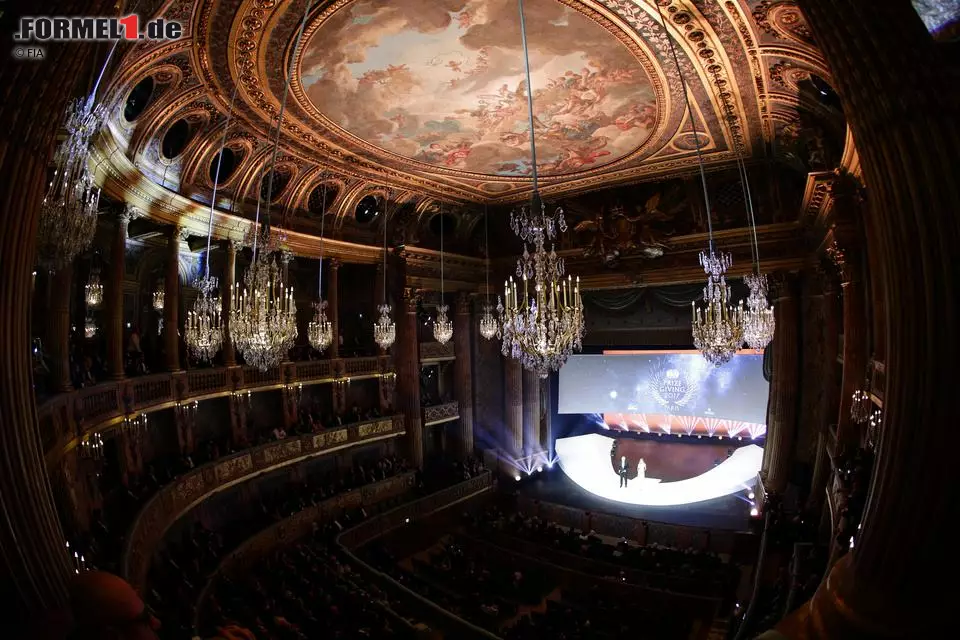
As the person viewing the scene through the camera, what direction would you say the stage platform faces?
facing the viewer and to the left of the viewer

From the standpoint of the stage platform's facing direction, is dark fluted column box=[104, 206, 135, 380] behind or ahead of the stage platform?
ahead

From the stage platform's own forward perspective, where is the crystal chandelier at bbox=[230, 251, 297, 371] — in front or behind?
in front

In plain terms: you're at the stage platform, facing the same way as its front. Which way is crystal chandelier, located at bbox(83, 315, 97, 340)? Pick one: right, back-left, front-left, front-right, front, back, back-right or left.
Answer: front

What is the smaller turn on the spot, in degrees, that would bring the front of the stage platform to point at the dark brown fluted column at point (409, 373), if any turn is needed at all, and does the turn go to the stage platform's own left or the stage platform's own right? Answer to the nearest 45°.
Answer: approximately 45° to the stage platform's own right

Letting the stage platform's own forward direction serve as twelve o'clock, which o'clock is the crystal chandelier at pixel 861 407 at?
The crystal chandelier is roughly at 10 o'clock from the stage platform.

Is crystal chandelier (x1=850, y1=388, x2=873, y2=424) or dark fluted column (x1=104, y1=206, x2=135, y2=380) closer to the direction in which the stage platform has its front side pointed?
the dark fluted column

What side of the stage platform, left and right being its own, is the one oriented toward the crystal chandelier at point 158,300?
front

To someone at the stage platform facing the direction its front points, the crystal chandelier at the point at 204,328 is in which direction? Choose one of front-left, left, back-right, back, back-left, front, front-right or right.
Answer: front

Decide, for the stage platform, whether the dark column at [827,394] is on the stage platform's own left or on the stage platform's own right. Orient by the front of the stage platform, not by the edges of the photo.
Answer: on the stage platform's own left

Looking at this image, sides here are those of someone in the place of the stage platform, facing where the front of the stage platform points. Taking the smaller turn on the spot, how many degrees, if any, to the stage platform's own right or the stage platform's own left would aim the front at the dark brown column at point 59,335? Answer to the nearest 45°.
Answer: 0° — it already faces it

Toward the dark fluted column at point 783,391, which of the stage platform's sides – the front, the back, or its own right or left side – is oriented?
left
